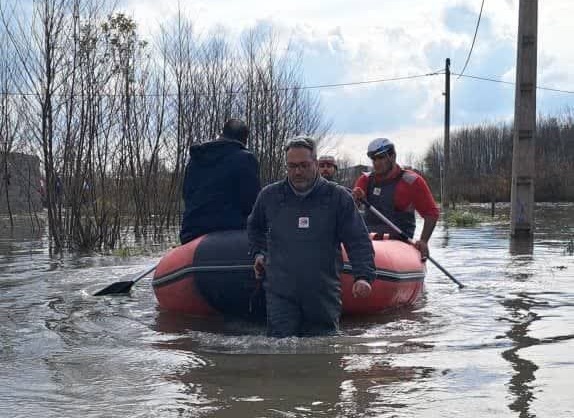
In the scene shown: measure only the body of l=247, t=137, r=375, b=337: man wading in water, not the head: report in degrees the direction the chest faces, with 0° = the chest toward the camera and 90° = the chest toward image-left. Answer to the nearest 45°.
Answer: approximately 0°

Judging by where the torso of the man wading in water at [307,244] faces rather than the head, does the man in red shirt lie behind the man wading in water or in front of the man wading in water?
behind

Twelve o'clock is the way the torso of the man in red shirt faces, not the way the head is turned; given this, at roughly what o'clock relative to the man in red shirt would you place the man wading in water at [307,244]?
The man wading in water is roughly at 11 o'clock from the man in red shirt.

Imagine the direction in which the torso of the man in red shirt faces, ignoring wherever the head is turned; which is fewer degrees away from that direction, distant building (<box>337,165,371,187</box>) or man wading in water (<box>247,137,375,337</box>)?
the man wading in water

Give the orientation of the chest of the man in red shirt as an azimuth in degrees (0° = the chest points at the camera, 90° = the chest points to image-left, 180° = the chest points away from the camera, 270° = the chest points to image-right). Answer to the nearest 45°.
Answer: approximately 45°

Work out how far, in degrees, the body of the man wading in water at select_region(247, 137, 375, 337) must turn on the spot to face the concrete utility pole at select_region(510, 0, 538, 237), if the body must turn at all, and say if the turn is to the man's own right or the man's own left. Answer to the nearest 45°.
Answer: approximately 135° to the man's own left

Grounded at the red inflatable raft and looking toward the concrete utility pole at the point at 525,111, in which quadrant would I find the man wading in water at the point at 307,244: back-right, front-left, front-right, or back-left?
back-right

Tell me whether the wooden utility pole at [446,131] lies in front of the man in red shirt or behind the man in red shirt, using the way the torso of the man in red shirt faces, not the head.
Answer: behind

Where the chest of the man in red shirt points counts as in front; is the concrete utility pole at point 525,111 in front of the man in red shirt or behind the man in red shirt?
behind

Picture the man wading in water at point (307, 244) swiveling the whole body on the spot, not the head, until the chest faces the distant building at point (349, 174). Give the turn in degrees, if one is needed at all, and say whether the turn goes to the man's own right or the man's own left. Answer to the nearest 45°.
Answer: approximately 180°

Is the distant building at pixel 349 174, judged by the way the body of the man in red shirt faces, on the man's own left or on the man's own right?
on the man's own right
